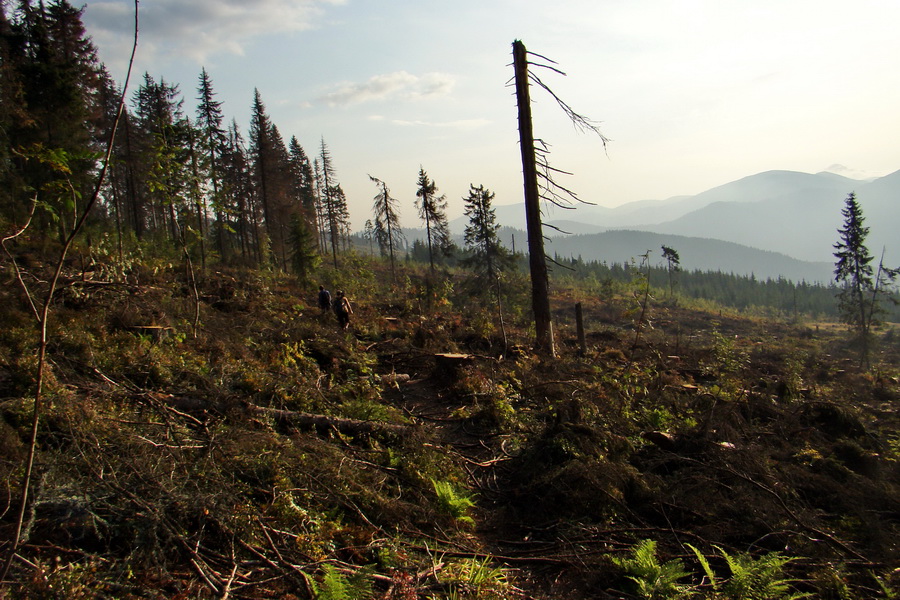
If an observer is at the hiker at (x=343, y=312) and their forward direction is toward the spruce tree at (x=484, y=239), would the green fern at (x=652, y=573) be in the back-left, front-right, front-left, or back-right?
back-right

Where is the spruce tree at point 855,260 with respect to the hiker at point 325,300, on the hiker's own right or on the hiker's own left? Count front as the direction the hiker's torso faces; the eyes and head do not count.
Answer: on the hiker's own right

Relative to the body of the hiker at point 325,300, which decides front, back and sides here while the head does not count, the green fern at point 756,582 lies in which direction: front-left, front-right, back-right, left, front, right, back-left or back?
back

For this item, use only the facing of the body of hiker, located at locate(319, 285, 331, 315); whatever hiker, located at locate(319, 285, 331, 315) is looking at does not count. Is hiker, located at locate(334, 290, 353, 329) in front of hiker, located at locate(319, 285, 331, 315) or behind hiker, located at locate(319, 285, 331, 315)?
behind

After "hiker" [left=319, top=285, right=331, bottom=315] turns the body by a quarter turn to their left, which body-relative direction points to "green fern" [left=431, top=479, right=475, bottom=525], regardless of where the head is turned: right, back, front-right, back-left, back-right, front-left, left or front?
left

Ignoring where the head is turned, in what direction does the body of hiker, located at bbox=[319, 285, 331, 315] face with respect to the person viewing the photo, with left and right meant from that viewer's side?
facing away from the viewer

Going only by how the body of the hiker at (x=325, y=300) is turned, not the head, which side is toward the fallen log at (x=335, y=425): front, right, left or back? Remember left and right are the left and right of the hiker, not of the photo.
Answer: back

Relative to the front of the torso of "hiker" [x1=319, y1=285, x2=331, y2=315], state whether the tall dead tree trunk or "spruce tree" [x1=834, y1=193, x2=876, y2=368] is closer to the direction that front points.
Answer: the spruce tree

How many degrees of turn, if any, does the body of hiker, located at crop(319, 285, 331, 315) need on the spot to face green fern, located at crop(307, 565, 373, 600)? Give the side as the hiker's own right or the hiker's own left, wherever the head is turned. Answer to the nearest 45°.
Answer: approximately 180°

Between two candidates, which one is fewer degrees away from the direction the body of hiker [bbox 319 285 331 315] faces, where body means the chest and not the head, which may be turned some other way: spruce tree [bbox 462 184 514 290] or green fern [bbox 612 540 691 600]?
the spruce tree
